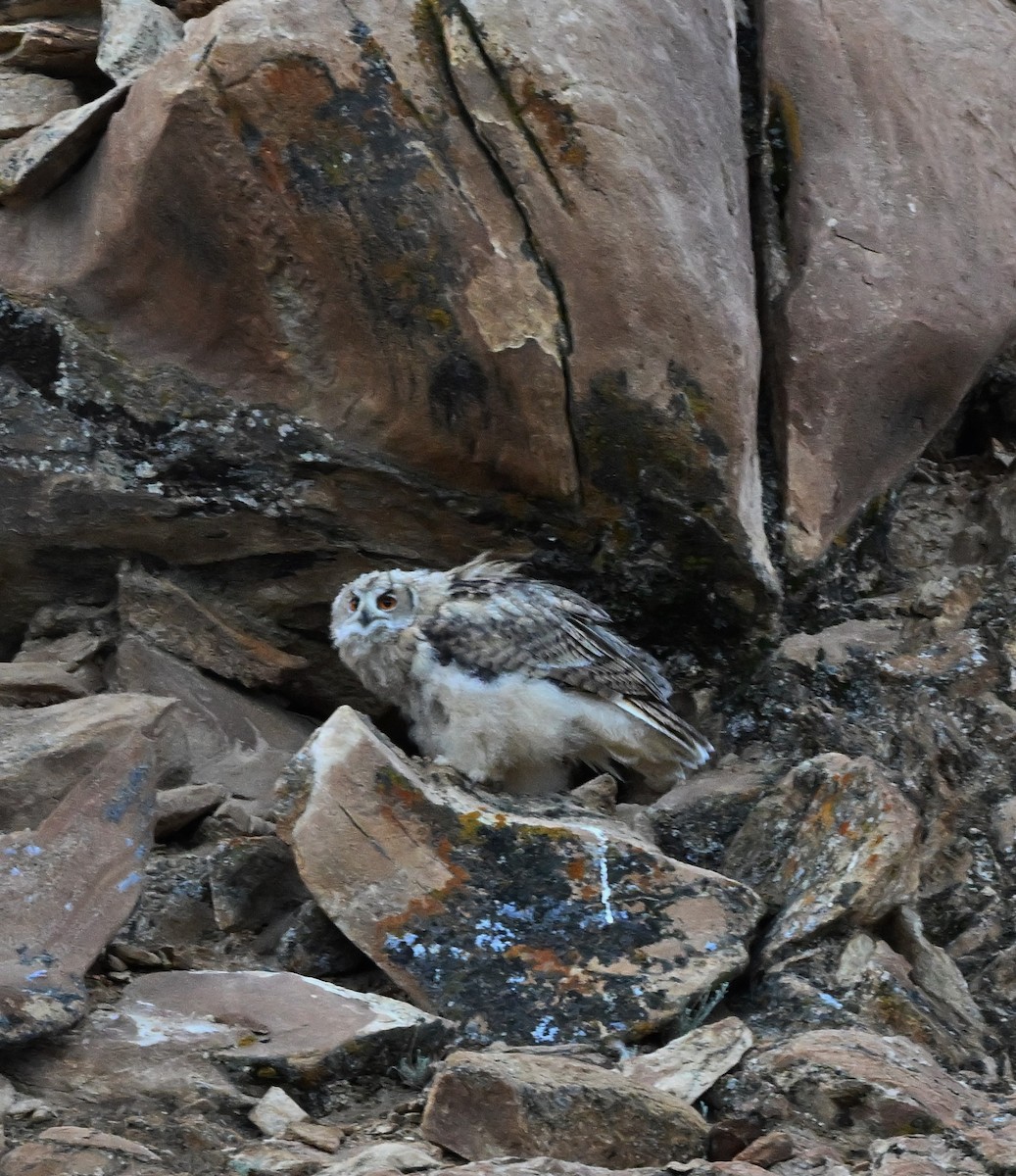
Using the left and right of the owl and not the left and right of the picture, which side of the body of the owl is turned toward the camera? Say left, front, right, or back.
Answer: left

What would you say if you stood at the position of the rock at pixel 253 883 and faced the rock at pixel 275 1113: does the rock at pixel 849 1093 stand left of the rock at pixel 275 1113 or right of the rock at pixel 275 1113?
left

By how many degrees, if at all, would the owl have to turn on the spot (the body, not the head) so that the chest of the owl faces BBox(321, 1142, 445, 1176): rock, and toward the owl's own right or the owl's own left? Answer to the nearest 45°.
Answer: approximately 90° to the owl's own left

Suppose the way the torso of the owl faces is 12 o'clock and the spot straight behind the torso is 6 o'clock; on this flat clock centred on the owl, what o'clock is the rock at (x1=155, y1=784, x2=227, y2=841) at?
The rock is roughly at 11 o'clock from the owl.

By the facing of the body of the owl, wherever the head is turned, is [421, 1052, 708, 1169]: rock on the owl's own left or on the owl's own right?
on the owl's own left

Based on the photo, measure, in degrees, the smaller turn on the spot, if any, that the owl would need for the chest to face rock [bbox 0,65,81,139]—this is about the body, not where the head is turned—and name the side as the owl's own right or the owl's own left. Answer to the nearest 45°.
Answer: approximately 45° to the owl's own right
